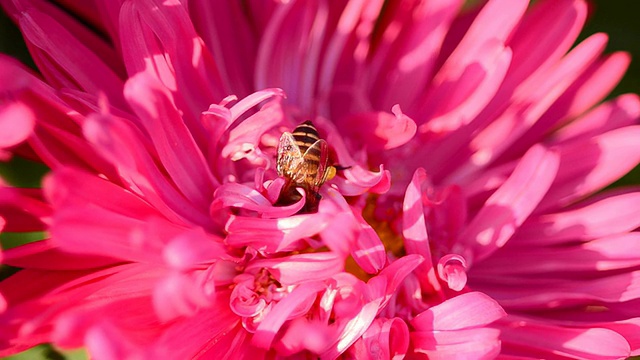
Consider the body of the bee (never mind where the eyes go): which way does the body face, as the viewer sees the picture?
toward the camera
